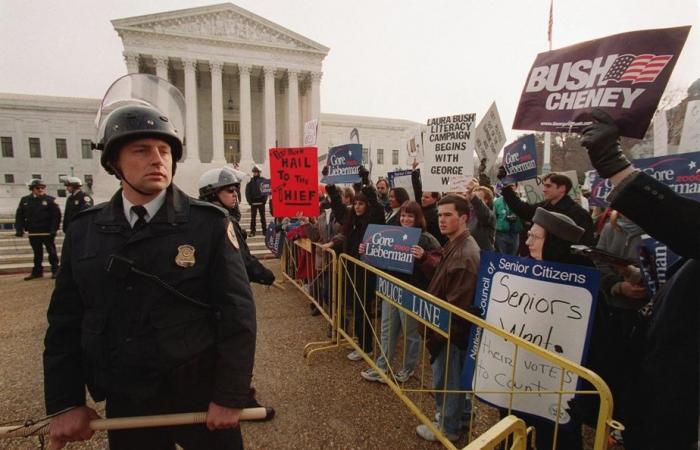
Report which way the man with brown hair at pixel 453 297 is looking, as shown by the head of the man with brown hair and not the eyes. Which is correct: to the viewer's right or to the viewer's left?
to the viewer's left

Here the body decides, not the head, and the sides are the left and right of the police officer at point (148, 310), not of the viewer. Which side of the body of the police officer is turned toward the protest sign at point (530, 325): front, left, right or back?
left

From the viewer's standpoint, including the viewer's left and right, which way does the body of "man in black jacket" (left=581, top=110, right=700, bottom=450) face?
facing to the left of the viewer

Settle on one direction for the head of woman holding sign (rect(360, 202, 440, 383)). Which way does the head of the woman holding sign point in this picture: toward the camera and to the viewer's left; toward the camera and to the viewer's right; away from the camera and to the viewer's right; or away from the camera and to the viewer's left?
toward the camera and to the viewer's left

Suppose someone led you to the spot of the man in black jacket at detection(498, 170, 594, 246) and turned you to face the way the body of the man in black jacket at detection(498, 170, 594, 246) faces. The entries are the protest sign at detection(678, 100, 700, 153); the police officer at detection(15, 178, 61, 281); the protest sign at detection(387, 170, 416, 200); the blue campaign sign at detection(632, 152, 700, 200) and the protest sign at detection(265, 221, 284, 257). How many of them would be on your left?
2

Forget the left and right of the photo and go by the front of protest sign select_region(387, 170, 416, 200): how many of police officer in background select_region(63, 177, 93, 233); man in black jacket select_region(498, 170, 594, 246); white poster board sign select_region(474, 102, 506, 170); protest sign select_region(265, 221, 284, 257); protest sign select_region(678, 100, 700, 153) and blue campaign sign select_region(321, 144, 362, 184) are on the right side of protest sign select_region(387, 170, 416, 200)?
3

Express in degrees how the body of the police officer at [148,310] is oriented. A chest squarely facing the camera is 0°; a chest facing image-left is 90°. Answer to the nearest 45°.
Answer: approximately 0°

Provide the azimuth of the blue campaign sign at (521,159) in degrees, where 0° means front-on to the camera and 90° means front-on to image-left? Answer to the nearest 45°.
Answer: approximately 45°

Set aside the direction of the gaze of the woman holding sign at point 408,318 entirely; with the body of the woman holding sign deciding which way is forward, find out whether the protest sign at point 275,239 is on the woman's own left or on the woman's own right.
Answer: on the woman's own right

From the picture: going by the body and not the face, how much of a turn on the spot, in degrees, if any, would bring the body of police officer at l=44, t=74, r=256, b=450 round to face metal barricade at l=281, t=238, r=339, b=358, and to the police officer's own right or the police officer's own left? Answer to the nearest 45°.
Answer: approximately 135° to the police officer's own left

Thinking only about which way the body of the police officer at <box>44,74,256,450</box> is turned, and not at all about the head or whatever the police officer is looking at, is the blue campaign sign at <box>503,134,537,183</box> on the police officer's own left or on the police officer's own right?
on the police officer's own left

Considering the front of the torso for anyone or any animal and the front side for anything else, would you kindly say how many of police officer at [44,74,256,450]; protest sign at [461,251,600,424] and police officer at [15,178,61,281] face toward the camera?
3

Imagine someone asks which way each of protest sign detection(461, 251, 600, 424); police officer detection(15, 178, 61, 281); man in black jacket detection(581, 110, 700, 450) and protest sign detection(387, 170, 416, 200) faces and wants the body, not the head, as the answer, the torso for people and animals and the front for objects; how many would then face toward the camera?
3

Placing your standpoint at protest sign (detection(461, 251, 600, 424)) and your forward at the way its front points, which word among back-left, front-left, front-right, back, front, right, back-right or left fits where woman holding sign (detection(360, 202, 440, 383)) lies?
back-right
